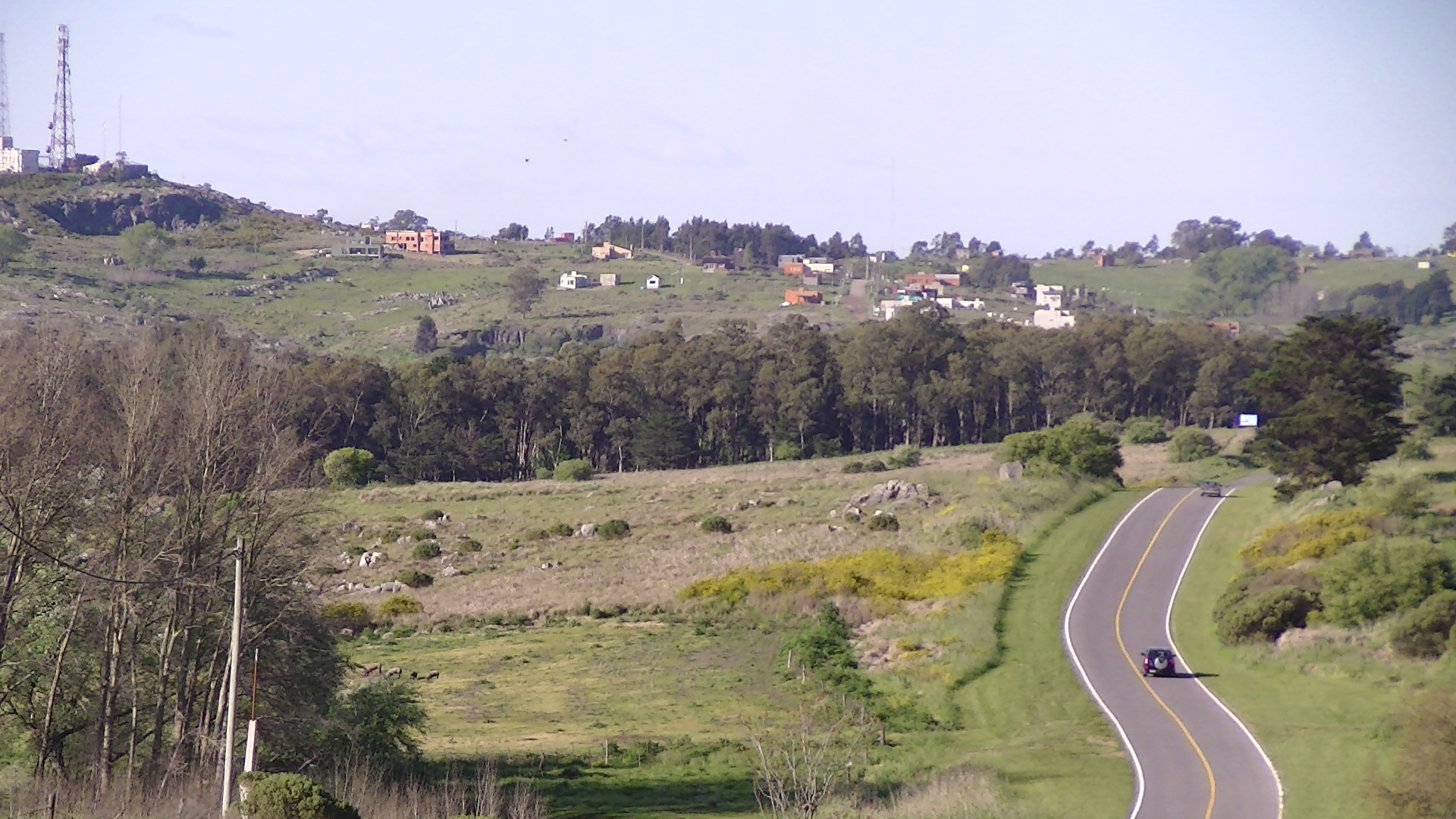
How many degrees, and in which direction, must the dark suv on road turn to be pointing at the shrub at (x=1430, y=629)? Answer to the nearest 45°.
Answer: approximately 90° to its right

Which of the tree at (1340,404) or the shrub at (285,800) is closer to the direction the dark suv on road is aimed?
the tree

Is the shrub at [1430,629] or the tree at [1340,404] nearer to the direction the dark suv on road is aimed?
the tree

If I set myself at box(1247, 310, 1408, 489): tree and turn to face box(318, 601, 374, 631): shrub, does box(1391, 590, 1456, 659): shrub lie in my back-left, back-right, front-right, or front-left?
front-left

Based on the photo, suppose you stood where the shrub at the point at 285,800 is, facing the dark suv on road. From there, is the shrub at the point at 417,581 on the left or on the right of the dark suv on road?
left

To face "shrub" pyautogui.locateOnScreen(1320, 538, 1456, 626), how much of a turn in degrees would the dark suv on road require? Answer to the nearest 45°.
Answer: approximately 45° to its right

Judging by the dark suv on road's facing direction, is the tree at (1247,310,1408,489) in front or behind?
in front

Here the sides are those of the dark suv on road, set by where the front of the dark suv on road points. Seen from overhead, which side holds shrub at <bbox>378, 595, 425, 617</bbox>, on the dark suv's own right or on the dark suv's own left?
on the dark suv's own left

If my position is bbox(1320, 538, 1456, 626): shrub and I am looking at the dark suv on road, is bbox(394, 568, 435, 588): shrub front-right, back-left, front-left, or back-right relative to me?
front-right

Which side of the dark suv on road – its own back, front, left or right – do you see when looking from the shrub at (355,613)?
left

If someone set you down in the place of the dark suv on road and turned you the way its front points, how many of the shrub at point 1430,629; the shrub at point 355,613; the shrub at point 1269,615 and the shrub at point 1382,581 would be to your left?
1

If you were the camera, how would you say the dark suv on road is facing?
facing away from the viewer
